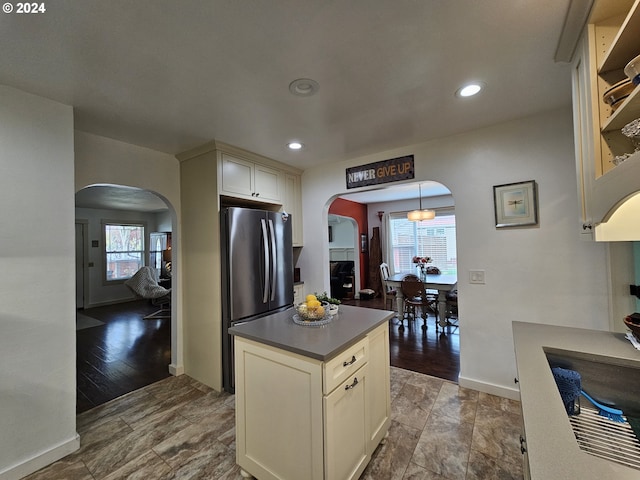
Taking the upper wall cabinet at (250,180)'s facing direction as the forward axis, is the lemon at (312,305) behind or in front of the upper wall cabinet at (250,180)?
in front

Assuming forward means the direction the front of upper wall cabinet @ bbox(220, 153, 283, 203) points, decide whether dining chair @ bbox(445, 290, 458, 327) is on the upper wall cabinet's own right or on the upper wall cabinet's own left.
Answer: on the upper wall cabinet's own left

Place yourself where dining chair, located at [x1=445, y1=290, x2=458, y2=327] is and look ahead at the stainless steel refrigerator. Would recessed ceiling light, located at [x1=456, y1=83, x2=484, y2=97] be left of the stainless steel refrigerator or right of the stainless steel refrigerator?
left

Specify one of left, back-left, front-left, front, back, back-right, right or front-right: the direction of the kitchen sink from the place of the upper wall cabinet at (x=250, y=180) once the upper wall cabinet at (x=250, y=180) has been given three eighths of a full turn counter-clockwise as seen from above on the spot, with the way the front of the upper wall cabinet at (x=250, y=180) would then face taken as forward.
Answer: back-right

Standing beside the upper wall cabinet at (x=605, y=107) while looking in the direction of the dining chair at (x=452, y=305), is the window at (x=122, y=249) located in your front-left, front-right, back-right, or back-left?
front-left

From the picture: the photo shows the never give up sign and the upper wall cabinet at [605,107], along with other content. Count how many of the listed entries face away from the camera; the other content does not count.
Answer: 0

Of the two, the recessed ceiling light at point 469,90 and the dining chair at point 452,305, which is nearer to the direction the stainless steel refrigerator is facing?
the recessed ceiling light

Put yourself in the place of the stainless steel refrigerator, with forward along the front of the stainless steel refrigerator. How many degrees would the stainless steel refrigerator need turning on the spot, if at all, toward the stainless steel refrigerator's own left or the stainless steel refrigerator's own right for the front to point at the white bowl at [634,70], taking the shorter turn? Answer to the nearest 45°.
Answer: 0° — it already faces it

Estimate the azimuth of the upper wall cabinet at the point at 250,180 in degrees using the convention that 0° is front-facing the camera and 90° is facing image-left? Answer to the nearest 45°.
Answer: approximately 315°

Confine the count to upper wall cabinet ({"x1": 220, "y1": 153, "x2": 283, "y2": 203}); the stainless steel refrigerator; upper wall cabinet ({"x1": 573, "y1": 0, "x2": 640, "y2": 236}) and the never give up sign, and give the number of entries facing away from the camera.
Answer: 0

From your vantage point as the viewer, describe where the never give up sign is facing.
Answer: facing the viewer and to the left of the viewer

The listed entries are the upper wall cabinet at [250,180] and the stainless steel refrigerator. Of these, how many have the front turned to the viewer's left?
0

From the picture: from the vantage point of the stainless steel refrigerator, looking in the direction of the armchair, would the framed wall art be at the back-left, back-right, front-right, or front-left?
back-right
